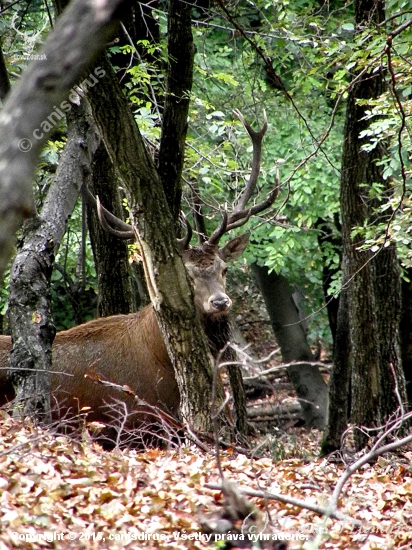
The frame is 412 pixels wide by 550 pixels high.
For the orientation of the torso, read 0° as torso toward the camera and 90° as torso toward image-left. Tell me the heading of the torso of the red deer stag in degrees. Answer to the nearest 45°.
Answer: approximately 270°

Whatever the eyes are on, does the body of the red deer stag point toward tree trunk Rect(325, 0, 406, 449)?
yes

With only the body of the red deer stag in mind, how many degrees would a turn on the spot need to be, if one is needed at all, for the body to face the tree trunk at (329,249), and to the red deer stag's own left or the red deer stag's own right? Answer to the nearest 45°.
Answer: approximately 45° to the red deer stag's own left

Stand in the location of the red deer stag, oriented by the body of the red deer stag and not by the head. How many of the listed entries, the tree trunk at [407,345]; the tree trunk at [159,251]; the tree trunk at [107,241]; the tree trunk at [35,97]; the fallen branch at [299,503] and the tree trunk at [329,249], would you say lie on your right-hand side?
3

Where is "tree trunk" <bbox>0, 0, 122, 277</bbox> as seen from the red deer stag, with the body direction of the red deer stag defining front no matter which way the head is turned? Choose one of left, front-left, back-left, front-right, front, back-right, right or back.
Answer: right

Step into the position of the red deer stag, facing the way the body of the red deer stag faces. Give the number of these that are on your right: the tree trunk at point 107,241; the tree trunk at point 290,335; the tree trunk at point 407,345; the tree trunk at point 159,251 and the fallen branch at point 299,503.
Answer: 2

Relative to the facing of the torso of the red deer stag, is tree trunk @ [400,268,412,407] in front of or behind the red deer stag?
in front
